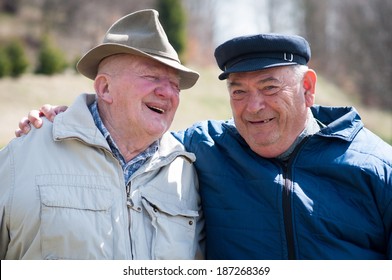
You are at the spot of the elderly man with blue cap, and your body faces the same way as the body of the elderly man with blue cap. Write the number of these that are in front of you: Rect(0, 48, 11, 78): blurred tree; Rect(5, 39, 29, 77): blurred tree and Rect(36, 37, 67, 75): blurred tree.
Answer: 0

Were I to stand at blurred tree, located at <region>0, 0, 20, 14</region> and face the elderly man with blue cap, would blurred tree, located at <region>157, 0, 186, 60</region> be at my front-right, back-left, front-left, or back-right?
front-left

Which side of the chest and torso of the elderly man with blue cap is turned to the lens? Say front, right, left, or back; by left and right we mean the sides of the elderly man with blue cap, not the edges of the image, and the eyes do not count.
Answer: front

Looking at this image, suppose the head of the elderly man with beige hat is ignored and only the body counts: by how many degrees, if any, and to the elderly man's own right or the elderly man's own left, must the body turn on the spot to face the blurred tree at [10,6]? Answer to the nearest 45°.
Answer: approximately 135° to the elderly man's own left

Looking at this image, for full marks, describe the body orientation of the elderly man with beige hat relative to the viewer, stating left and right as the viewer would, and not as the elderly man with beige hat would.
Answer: facing the viewer and to the right of the viewer

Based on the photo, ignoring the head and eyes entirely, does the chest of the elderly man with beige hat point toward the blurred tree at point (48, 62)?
no

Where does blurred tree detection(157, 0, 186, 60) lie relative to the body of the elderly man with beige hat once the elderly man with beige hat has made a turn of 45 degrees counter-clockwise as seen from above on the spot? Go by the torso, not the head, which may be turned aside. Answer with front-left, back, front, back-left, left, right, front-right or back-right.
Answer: left

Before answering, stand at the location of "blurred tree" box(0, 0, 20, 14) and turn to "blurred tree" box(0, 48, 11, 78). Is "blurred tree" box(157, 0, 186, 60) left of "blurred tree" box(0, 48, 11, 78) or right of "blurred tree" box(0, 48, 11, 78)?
left

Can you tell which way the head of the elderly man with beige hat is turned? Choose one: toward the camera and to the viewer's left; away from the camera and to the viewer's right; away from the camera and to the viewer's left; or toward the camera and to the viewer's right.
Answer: toward the camera and to the viewer's right

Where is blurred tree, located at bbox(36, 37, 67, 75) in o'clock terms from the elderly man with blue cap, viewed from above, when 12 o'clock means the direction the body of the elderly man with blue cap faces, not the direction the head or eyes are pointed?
The blurred tree is roughly at 5 o'clock from the elderly man with blue cap.

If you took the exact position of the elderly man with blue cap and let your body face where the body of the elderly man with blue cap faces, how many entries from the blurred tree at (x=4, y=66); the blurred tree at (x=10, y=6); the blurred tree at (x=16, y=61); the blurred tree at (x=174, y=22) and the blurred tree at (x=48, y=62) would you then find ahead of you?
0

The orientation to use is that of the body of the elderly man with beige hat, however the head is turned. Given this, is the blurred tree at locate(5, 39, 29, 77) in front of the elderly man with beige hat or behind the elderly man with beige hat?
behind

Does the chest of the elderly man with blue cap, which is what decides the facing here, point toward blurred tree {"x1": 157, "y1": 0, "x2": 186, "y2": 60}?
no

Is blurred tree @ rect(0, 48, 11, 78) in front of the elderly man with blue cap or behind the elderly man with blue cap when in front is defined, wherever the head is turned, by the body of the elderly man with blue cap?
behind

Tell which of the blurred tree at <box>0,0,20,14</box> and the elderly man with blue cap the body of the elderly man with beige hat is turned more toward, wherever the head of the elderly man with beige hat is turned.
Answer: the elderly man with blue cap

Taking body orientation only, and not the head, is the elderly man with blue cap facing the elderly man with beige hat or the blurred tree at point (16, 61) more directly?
the elderly man with beige hat

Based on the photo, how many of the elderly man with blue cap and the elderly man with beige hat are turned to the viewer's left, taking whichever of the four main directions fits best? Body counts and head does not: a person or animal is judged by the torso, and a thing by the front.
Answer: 0

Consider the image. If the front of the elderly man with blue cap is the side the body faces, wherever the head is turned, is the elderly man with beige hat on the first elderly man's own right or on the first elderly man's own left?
on the first elderly man's own right
